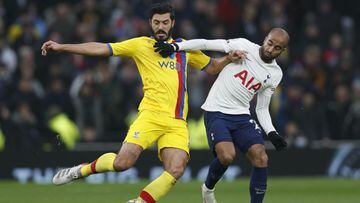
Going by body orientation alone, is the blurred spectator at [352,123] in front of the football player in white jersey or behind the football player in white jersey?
behind

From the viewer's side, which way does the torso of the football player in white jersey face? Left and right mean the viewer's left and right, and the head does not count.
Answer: facing the viewer

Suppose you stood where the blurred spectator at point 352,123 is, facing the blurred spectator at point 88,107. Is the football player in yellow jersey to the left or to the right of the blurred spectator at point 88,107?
left

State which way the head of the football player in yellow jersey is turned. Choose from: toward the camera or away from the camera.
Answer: toward the camera

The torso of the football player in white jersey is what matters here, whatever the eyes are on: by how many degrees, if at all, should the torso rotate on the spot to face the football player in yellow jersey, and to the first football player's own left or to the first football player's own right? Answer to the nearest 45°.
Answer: approximately 45° to the first football player's own right

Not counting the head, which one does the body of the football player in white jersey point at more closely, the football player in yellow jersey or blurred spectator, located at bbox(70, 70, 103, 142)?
the football player in yellow jersey

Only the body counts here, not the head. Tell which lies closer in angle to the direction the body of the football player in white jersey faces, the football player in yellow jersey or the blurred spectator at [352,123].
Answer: the football player in yellow jersey
